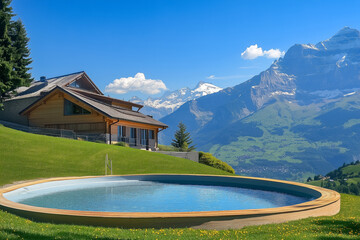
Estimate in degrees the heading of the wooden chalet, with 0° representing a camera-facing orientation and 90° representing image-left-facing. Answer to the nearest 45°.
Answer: approximately 315°

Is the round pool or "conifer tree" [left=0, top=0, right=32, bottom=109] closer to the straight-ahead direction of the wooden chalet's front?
the round pool

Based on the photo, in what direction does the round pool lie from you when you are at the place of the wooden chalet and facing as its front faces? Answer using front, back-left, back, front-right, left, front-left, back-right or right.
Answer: front-right
